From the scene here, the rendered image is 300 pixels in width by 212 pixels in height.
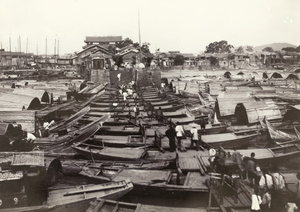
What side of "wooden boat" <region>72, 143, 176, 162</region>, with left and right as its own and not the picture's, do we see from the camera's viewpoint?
left

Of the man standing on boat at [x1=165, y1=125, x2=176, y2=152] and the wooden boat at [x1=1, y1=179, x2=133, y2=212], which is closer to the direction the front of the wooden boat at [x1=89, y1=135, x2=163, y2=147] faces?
the wooden boat

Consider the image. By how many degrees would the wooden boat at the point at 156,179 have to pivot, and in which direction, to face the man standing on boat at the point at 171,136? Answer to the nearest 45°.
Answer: approximately 90° to its right

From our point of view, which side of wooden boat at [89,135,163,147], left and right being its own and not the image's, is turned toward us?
left

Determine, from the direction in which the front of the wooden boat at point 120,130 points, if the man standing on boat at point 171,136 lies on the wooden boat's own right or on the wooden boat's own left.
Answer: on the wooden boat's own left

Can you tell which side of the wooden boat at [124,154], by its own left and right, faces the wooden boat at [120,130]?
right

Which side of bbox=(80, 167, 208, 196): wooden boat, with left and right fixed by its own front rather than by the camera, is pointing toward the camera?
left

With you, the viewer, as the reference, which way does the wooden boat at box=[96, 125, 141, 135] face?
facing to the left of the viewer

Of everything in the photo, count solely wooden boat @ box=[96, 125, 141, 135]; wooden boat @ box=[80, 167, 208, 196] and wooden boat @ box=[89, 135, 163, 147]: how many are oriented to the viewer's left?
3

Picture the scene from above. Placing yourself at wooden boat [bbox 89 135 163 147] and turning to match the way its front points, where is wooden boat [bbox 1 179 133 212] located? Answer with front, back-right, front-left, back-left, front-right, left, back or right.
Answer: left

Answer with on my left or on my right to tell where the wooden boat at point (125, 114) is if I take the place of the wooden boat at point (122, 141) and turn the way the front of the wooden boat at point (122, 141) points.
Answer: on my right
